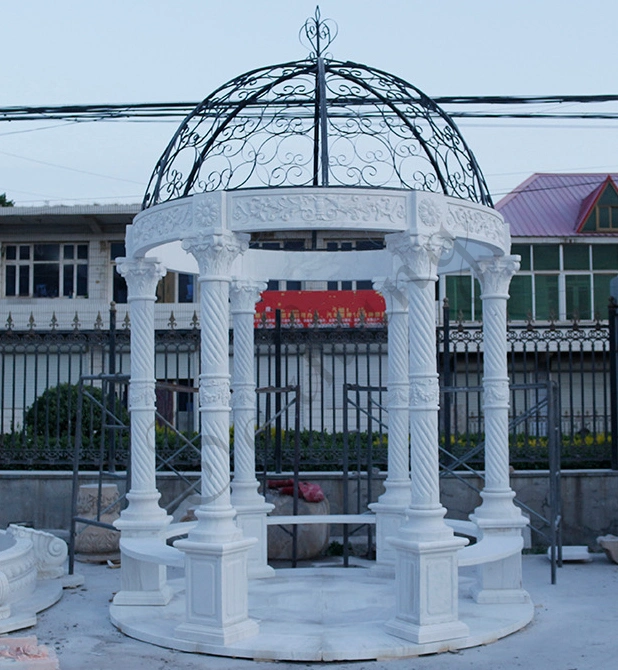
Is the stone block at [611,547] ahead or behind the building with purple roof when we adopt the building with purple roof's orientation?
ahead

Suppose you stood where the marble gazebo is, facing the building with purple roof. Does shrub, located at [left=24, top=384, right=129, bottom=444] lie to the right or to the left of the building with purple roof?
left

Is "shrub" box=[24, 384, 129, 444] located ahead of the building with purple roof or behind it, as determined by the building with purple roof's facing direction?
ahead

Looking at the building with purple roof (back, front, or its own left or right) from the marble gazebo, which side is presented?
front

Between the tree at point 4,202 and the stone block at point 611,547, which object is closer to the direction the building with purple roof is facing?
the stone block

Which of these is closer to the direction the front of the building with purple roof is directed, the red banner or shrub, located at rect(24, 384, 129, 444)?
the shrub

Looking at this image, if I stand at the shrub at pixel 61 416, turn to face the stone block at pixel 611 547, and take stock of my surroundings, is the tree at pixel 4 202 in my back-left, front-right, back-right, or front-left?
back-left

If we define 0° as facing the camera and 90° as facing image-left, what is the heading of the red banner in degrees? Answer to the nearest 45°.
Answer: approximately 0°

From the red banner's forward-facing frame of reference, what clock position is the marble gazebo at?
The marble gazebo is roughly at 12 o'clock from the red banner.

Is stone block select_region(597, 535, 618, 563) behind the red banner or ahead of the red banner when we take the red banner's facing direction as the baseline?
ahead

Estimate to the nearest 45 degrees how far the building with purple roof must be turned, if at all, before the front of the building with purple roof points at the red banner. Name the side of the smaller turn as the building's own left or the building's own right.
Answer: approximately 45° to the building's own right

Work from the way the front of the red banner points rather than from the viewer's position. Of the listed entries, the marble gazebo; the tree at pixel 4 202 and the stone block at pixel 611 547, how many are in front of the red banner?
2

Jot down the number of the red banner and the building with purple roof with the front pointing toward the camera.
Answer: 2
